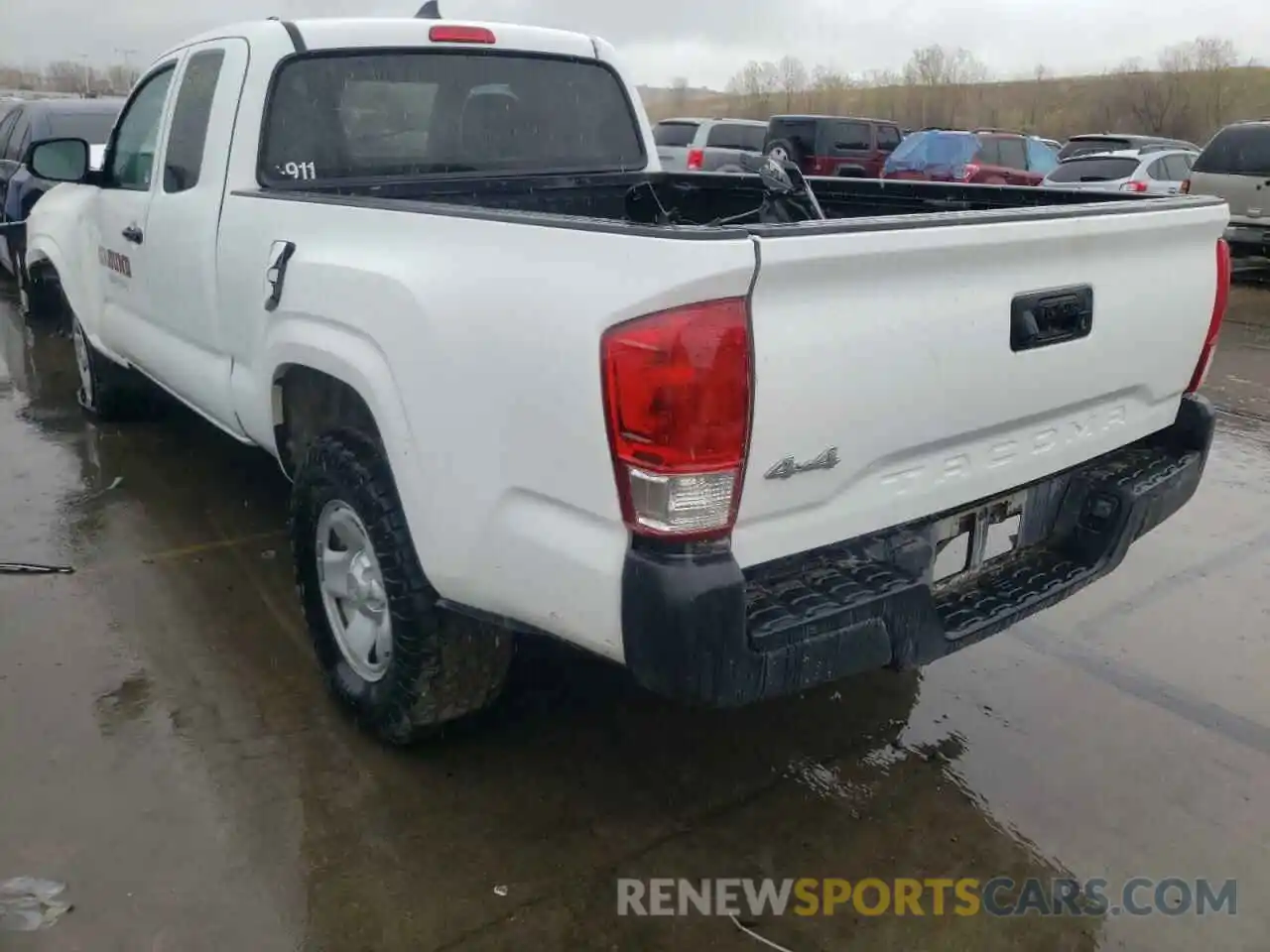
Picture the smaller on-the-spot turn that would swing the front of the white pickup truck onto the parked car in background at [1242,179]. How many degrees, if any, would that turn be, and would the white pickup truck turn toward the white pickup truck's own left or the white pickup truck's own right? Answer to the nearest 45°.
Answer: approximately 90° to the white pickup truck's own right

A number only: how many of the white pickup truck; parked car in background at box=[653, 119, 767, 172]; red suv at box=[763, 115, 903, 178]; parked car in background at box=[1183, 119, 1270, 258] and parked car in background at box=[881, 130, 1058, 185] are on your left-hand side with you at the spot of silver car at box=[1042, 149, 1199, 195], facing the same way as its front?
3

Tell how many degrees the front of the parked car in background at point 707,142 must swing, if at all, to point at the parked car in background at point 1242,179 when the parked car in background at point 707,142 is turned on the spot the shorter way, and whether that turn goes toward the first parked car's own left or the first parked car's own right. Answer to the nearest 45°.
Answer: approximately 90° to the first parked car's own right

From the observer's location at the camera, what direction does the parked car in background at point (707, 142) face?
facing away from the viewer and to the right of the viewer

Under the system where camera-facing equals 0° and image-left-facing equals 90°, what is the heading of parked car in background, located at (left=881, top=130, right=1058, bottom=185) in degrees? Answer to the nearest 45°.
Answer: approximately 225°

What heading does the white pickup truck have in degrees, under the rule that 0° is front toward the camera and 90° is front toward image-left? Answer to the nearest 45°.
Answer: approximately 135°

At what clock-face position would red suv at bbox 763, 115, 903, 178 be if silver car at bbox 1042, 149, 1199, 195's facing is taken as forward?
The red suv is roughly at 9 o'clock from the silver car.

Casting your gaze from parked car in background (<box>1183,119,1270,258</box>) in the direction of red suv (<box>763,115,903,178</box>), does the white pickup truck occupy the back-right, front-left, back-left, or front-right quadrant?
back-left

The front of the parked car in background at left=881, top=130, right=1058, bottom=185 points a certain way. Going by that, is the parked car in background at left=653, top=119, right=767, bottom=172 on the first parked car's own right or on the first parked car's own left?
on the first parked car's own left
